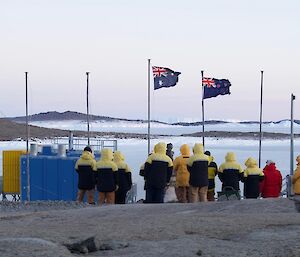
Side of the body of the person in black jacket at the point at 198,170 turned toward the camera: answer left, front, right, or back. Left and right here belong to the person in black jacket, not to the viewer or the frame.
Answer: back

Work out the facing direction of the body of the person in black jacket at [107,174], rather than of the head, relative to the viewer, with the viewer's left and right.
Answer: facing away from the viewer

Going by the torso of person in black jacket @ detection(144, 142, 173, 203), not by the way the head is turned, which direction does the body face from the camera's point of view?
away from the camera

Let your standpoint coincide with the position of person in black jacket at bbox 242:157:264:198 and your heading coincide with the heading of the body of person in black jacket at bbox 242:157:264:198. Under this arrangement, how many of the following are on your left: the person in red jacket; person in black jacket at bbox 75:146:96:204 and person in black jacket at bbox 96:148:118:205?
2

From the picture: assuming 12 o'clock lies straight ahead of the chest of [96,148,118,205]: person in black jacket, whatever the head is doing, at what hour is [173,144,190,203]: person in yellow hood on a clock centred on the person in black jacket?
The person in yellow hood is roughly at 3 o'clock from the person in black jacket.

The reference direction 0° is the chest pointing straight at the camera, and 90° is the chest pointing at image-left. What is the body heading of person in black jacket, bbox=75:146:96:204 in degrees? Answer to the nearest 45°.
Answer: approximately 180°

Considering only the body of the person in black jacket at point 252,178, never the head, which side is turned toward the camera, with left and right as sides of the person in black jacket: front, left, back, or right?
back

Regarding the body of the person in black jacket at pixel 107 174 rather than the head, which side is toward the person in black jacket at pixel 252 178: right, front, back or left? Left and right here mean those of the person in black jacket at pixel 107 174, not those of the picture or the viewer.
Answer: right

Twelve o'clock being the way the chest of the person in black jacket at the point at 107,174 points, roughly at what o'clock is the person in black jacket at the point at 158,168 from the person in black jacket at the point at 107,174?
the person in black jacket at the point at 158,168 is roughly at 4 o'clock from the person in black jacket at the point at 107,174.
